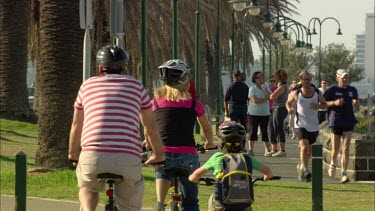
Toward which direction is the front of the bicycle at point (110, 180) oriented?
away from the camera

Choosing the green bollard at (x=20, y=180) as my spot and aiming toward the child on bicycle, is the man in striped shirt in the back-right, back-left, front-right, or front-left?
front-right

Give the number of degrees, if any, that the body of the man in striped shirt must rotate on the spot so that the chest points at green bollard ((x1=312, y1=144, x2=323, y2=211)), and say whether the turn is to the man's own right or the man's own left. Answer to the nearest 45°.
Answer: approximately 45° to the man's own right

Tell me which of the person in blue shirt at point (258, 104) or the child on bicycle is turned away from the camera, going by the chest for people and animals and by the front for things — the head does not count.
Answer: the child on bicycle

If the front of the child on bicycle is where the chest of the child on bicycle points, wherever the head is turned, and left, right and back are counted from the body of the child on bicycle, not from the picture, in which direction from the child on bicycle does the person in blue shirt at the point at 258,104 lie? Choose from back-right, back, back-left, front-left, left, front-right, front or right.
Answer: front

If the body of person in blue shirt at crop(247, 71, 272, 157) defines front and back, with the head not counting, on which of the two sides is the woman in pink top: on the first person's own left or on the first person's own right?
on the first person's own right

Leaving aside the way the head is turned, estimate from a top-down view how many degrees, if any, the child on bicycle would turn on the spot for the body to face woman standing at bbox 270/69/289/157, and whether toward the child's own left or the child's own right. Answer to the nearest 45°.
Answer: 0° — they already face them

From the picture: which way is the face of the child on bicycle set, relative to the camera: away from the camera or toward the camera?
away from the camera

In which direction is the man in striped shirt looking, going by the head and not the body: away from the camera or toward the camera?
away from the camera

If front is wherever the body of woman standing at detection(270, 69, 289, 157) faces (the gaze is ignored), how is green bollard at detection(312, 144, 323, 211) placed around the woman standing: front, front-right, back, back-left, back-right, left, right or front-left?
left

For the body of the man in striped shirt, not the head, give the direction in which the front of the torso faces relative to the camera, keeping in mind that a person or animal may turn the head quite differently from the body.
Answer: away from the camera

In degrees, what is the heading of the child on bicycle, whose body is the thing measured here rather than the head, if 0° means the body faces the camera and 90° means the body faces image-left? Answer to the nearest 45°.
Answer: approximately 180°
